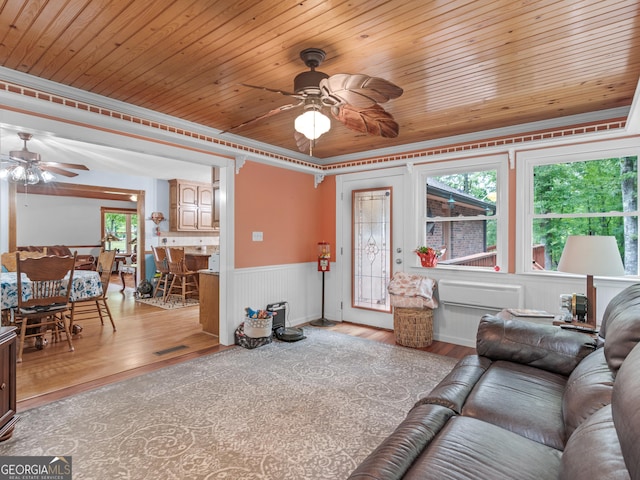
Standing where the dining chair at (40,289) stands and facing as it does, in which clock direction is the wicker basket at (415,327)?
The wicker basket is roughly at 4 o'clock from the dining chair.

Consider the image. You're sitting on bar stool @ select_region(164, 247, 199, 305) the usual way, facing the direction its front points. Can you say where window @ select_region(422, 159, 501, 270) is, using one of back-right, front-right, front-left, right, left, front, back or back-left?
right

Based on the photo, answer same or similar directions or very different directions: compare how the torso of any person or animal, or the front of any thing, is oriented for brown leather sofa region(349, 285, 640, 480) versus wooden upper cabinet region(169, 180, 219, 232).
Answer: very different directions

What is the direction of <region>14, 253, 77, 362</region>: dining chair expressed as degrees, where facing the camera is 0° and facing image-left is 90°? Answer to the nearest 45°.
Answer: approximately 180°

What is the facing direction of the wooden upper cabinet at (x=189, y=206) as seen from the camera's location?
facing the viewer and to the right of the viewer

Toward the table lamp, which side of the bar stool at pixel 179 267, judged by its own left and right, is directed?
right

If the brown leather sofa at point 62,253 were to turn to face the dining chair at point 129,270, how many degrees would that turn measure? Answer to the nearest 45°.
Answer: approximately 45° to its left

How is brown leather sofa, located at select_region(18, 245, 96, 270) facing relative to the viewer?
toward the camera

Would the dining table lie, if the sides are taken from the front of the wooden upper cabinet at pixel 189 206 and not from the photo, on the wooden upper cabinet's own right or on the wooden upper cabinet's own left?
on the wooden upper cabinet's own right

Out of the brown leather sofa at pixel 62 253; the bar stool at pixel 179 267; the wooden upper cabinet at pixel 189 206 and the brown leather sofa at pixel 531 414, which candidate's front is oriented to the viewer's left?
the brown leather sofa at pixel 531 414

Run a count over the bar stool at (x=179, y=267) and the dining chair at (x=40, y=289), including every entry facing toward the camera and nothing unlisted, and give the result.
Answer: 0

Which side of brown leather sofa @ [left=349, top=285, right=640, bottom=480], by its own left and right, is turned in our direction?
left

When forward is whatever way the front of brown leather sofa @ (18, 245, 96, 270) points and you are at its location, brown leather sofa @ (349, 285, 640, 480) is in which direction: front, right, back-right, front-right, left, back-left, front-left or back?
front

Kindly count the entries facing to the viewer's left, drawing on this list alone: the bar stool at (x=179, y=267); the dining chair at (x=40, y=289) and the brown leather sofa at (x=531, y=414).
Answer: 1
